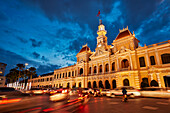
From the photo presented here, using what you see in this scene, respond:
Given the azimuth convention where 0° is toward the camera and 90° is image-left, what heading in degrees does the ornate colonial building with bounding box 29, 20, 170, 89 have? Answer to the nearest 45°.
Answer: approximately 45°

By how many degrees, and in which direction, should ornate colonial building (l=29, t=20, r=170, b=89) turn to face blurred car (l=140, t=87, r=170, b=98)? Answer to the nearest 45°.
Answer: approximately 45° to its left
